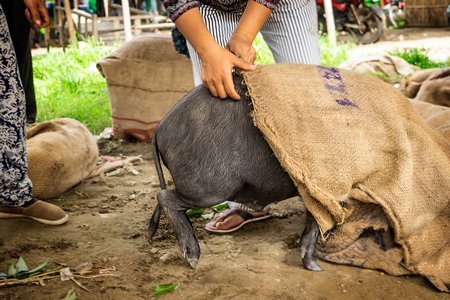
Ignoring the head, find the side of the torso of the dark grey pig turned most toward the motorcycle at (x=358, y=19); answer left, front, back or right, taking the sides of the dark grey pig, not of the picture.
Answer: left

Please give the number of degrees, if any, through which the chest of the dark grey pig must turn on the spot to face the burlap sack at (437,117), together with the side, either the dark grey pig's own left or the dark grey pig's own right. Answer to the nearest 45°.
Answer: approximately 45° to the dark grey pig's own left

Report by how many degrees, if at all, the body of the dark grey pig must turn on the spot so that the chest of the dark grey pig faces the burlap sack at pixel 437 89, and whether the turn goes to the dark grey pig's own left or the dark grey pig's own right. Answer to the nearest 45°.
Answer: approximately 45° to the dark grey pig's own left

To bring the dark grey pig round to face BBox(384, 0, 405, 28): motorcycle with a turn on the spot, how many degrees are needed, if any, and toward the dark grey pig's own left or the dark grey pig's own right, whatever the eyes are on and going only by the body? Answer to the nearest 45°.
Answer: approximately 90° to the dark grey pig's own left

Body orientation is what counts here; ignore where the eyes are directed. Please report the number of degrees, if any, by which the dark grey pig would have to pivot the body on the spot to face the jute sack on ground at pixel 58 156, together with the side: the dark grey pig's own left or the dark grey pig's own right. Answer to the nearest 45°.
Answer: approximately 135° to the dark grey pig's own left

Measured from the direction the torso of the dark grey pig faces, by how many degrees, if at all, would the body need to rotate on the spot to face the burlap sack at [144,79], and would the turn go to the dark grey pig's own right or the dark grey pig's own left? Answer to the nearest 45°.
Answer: approximately 90° to the dark grey pig's own left

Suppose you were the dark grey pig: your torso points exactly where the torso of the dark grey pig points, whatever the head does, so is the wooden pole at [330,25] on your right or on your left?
on your left

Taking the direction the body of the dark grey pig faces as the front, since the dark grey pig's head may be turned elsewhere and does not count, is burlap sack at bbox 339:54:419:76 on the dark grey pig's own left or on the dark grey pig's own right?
on the dark grey pig's own left

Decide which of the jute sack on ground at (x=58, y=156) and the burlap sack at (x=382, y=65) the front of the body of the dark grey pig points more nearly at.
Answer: the burlap sack

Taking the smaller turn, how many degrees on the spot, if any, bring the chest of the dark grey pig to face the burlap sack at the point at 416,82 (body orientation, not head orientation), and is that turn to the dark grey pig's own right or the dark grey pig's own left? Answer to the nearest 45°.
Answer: approximately 45° to the dark grey pig's own left

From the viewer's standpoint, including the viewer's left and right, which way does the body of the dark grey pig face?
facing to the right of the viewer
